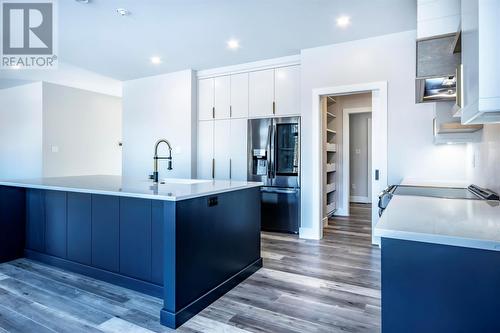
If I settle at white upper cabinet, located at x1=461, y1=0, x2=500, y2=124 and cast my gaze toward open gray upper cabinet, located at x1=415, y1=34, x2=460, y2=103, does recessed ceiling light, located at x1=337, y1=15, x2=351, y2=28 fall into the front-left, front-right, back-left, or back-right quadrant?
front-left

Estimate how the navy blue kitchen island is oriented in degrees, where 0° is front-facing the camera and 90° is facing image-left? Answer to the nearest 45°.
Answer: approximately 45°

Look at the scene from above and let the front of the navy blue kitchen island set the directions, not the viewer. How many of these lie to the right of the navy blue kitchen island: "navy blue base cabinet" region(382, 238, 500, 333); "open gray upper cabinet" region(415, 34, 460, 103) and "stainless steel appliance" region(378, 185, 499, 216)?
0

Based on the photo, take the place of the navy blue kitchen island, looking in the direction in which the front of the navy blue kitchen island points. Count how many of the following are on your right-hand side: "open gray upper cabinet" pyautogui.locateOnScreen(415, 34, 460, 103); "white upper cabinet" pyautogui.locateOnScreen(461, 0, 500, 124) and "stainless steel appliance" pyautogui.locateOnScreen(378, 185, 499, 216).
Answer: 0

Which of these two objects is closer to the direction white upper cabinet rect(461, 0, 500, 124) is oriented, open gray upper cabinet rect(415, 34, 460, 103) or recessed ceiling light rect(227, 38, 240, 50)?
the recessed ceiling light

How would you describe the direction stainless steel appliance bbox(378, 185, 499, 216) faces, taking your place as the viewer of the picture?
facing to the left of the viewer

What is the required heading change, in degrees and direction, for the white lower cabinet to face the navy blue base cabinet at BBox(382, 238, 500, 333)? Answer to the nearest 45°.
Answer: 0° — it already faces it

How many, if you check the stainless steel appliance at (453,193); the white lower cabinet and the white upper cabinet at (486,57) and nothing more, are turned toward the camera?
1

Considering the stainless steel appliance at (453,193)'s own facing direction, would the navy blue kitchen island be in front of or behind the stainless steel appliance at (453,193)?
in front

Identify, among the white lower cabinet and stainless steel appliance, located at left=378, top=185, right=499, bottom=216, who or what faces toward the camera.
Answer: the white lower cabinet

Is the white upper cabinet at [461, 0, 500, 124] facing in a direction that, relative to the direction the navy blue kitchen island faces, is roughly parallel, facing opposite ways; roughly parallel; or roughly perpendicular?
roughly perpendicular

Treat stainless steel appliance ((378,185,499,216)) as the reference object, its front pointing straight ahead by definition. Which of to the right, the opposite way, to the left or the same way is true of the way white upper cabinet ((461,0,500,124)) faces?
the same way

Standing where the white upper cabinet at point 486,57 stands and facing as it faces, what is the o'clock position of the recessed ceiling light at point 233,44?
The recessed ceiling light is roughly at 1 o'clock from the white upper cabinet.

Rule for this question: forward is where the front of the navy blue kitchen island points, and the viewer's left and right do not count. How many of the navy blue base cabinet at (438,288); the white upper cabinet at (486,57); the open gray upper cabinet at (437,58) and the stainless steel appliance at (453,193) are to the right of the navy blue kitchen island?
0

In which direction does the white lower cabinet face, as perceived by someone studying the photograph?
facing the viewer

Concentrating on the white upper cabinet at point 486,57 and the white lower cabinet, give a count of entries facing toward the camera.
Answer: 1

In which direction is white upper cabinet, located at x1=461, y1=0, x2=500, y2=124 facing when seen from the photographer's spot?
facing to the left of the viewer
